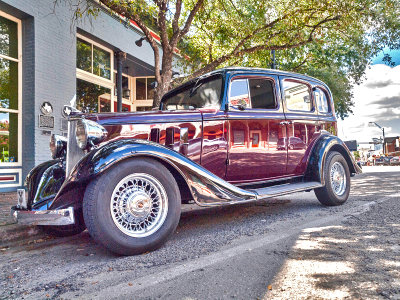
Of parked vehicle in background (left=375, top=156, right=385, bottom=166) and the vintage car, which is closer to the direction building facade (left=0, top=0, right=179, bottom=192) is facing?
the vintage car

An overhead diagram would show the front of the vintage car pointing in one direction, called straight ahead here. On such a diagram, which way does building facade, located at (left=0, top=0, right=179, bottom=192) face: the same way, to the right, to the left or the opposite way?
to the left

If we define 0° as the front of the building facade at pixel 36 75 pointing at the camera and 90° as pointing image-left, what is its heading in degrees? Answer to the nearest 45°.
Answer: approximately 315°

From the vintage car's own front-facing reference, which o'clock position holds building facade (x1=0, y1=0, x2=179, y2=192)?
The building facade is roughly at 3 o'clock from the vintage car.

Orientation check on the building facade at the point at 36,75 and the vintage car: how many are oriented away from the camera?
0

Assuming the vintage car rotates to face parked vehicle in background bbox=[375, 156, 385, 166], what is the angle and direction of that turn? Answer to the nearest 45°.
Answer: approximately 180°

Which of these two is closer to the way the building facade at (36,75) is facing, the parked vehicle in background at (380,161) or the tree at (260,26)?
the tree

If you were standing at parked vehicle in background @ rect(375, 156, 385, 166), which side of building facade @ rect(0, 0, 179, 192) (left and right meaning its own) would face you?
left

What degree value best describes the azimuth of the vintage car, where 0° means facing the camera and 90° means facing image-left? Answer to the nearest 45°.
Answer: approximately 45°

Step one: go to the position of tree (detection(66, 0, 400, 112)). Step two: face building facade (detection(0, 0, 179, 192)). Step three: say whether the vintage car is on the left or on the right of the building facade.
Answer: left
